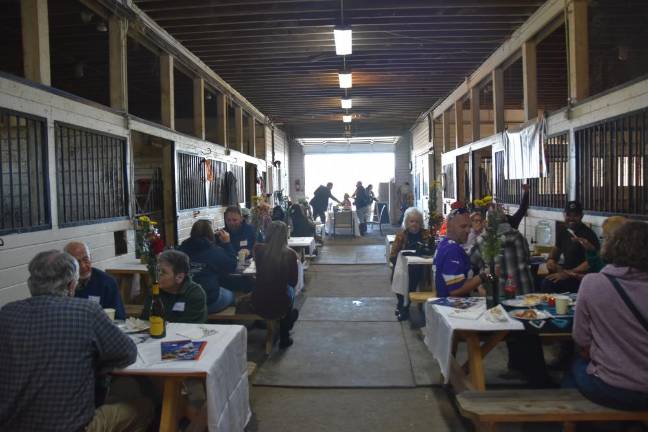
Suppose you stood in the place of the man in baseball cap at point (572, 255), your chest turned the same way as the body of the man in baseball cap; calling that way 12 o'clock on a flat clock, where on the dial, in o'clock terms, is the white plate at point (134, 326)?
The white plate is roughly at 12 o'clock from the man in baseball cap.

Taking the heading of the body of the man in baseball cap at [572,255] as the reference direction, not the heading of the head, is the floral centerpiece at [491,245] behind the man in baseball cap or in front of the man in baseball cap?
in front

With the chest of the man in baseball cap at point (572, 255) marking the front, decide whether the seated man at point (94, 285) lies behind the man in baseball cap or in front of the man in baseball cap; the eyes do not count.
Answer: in front

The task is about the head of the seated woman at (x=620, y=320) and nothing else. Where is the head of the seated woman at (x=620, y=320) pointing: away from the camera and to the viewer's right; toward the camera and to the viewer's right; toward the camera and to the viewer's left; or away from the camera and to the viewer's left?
away from the camera and to the viewer's left

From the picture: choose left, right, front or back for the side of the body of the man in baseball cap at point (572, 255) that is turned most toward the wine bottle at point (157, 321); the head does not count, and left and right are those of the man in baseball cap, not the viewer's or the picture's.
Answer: front

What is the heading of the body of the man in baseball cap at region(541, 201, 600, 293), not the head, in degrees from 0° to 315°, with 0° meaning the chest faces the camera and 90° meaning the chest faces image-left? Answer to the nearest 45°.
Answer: approximately 45°

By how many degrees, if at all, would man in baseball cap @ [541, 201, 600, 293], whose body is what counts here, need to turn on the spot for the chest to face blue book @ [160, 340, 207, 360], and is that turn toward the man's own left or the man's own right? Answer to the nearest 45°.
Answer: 0° — they already face it

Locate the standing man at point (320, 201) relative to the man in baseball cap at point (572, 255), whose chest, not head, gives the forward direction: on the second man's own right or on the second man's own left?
on the second man's own right

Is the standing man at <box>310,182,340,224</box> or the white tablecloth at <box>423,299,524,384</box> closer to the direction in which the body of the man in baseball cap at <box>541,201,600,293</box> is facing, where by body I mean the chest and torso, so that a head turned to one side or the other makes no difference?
the white tablecloth

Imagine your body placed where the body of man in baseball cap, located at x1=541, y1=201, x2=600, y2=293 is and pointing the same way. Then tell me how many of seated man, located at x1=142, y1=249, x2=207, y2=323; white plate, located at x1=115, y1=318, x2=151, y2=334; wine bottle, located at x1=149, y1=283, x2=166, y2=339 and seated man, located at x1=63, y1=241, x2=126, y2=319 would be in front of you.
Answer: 4

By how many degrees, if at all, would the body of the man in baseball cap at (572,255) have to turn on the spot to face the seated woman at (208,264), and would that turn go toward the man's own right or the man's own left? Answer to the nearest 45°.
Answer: approximately 45° to the man's own right

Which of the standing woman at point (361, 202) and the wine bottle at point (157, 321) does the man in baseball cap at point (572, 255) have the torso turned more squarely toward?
the wine bottle

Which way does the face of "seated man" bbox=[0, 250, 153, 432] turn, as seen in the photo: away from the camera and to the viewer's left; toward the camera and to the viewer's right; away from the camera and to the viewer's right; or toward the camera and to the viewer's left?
away from the camera and to the viewer's right

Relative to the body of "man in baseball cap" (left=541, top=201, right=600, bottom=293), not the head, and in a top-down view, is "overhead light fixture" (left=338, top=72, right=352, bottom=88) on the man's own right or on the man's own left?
on the man's own right

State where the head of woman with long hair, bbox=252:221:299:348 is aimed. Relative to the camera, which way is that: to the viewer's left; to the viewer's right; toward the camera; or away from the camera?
away from the camera
